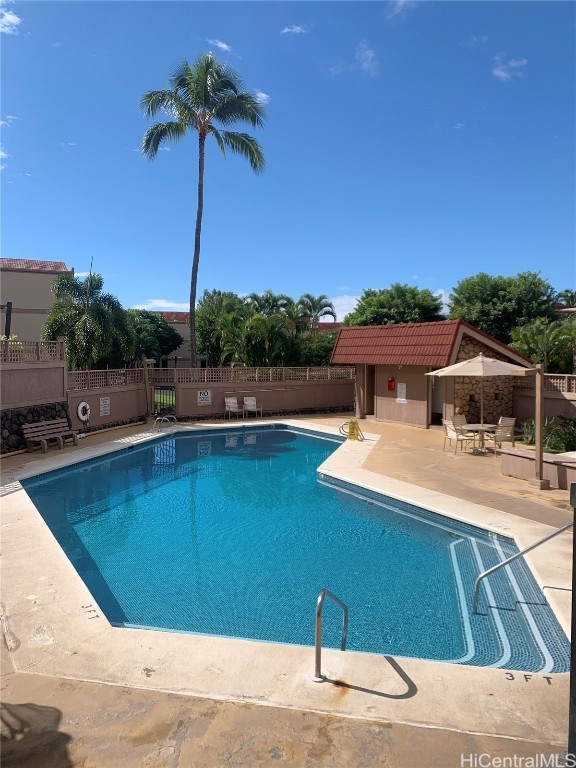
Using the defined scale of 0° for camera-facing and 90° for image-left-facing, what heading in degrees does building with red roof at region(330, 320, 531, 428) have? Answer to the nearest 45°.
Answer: approximately 45°

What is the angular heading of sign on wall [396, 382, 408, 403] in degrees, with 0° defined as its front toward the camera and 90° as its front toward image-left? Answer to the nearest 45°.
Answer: approximately 0°

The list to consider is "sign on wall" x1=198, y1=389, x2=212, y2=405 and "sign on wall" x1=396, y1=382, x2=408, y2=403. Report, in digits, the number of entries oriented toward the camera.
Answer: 2

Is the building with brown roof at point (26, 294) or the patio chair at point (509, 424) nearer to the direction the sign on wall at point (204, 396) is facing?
the patio chair

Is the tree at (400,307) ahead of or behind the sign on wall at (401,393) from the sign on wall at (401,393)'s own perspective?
behind

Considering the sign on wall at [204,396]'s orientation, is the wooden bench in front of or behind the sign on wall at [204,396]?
in front

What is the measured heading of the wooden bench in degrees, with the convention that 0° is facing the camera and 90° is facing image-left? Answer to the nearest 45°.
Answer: approximately 315°

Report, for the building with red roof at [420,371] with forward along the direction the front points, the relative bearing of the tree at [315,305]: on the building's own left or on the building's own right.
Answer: on the building's own right

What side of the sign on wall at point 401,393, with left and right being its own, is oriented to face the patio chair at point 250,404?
right

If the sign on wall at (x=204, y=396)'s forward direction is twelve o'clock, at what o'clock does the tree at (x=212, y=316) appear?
The tree is roughly at 6 o'clock from the sign on wall.
